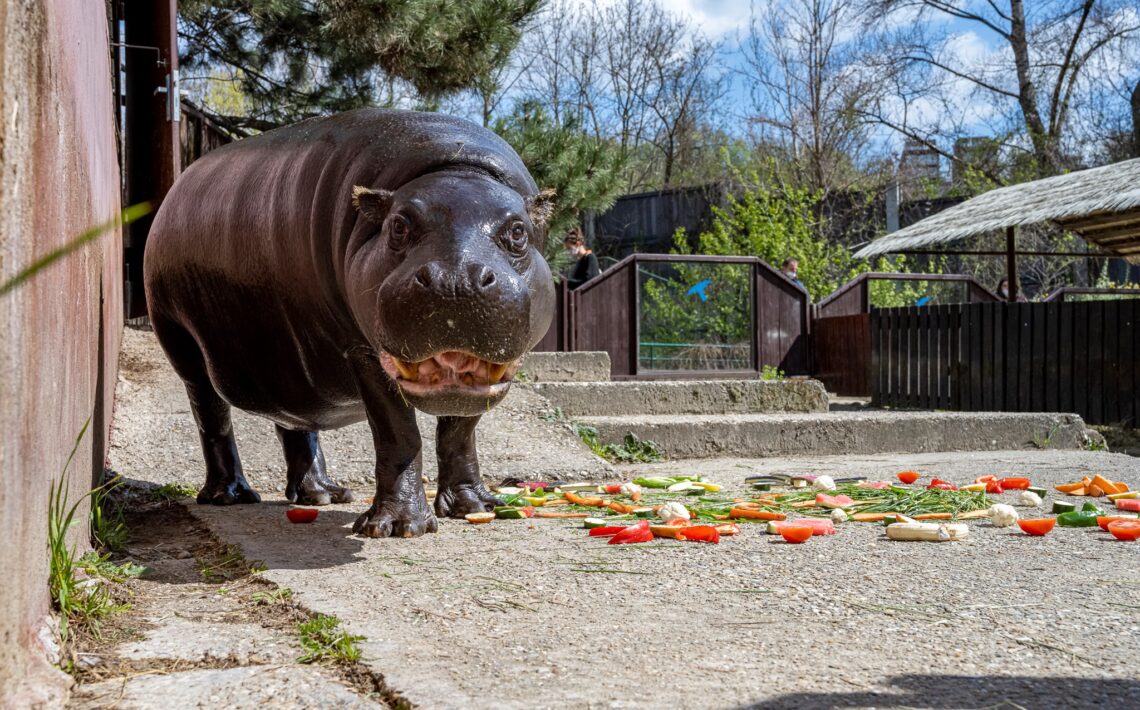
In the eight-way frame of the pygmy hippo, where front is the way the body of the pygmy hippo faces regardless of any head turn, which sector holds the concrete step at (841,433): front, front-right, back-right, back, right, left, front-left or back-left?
left

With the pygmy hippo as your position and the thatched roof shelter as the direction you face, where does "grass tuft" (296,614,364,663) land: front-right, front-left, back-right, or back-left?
back-right

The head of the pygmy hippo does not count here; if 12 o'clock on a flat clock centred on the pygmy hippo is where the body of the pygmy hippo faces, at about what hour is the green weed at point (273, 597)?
The green weed is roughly at 2 o'clock from the pygmy hippo.

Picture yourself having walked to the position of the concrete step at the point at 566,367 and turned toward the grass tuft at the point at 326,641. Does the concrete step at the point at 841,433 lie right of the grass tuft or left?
left

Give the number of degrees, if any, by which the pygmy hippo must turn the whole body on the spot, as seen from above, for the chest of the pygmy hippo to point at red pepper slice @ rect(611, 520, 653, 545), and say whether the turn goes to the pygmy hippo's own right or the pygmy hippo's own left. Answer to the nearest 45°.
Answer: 0° — it already faces it

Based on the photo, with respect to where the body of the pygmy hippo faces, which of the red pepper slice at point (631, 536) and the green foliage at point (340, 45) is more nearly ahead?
the red pepper slice

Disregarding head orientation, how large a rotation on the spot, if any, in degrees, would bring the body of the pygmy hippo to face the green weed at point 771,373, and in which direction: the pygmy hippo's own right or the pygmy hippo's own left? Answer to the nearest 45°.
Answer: approximately 90° to the pygmy hippo's own left

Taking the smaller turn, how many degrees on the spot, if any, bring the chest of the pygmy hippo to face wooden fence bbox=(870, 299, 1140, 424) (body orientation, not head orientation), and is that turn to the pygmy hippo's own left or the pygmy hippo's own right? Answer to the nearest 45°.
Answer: approximately 90° to the pygmy hippo's own left

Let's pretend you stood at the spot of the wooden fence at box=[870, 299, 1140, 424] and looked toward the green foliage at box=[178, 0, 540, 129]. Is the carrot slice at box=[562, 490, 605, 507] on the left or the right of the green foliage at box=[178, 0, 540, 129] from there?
left

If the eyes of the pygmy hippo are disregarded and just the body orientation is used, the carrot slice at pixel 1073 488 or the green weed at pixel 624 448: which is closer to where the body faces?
the carrot slice

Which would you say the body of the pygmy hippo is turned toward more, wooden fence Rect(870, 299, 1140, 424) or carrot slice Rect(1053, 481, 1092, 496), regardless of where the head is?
the carrot slice

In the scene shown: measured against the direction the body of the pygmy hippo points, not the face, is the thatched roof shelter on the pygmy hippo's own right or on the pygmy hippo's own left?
on the pygmy hippo's own left

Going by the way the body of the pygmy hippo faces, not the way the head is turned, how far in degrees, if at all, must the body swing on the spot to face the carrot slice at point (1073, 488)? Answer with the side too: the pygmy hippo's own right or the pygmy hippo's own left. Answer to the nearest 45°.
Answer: approximately 45° to the pygmy hippo's own left

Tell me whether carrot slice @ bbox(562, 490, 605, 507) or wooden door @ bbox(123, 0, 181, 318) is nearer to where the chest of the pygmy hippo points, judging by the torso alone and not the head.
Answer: the carrot slice

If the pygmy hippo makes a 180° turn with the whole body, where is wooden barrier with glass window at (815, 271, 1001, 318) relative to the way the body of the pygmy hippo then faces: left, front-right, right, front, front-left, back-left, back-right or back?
right

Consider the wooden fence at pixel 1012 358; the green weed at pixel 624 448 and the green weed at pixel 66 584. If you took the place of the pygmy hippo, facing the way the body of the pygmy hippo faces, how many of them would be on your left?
2

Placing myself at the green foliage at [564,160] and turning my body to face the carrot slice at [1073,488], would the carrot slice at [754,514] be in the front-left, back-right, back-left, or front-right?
front-right

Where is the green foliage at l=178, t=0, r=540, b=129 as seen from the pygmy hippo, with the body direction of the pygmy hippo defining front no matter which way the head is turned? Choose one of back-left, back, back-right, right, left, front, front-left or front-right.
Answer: back-left

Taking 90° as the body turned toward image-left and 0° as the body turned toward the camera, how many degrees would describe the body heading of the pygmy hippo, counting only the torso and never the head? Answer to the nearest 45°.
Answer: approximately 315°
